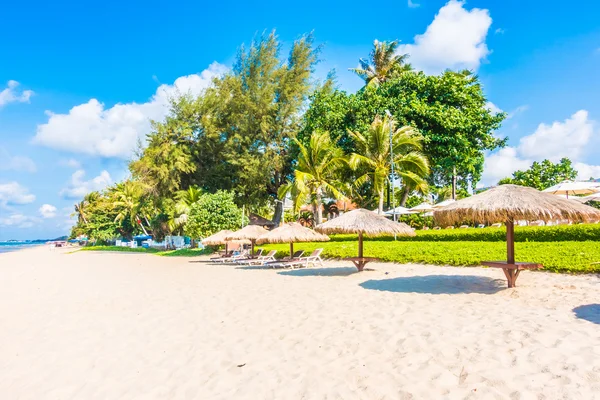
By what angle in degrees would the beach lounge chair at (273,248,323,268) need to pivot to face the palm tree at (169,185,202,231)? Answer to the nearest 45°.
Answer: approximately 45° to its right

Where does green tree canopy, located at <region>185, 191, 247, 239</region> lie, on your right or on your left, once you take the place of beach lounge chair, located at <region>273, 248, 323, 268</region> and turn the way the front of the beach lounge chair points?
on your right

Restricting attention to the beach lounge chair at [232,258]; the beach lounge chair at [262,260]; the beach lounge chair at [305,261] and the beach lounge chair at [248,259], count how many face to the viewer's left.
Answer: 4

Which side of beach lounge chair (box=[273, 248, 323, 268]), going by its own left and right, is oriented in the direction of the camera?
left

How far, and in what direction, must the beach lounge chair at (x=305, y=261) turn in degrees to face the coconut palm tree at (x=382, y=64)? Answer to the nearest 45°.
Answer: approximately 90° to its right

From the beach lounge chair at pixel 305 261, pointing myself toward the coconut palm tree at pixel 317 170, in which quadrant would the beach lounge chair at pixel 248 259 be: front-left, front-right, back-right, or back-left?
front-left

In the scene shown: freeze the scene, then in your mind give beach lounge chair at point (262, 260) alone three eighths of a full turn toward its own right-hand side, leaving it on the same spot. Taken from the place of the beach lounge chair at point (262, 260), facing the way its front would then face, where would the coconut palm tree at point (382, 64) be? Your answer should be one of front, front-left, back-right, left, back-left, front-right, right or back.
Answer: front

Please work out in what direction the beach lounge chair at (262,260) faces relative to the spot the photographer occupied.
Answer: facing to the left of the viewer

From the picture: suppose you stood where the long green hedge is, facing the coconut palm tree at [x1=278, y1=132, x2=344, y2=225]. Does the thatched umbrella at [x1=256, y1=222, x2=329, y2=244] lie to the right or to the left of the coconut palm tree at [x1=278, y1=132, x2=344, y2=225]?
left

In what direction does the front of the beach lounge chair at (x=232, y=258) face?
to the viewer's left

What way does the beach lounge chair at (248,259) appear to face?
to the viewer's left

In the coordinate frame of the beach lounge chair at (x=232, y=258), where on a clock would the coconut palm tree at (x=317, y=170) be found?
The coconut palm tree is roughly at 5 o'clock from the beach lounge chair.

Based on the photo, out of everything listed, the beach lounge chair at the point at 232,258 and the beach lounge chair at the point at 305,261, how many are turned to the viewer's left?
2
